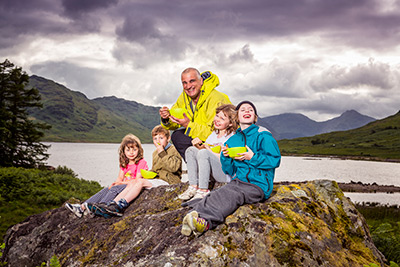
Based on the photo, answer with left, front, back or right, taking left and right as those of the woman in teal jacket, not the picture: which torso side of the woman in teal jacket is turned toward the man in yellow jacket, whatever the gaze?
right

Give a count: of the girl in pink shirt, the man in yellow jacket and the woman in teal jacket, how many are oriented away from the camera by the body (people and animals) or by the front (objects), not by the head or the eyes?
0

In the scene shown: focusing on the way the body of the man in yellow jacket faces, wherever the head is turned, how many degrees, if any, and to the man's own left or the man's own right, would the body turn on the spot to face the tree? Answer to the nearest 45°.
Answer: approximately 90° to the man's own right

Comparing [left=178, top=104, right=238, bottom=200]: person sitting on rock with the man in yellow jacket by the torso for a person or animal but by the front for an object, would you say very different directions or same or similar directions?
same or similar directions

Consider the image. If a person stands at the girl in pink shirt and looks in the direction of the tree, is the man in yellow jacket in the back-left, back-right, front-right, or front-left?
back-right

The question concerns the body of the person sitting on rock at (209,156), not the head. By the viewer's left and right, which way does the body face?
facing the viewer and to the left of the viewer

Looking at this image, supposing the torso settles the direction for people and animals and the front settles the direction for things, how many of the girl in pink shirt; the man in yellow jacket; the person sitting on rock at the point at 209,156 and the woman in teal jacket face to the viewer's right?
0

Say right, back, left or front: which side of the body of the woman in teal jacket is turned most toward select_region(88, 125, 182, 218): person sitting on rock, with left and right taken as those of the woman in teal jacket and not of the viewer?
right

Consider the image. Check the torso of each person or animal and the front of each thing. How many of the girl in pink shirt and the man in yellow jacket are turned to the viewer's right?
0

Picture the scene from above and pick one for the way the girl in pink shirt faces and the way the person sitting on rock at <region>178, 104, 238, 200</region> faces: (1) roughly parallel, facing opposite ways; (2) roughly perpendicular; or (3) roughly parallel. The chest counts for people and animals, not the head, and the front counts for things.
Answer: roughly parallel

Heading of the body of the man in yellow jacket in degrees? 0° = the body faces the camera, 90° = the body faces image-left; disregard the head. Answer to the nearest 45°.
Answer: approximately 45°

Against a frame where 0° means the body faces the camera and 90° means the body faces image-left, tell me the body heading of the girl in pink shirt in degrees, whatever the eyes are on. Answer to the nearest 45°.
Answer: approximately 45°

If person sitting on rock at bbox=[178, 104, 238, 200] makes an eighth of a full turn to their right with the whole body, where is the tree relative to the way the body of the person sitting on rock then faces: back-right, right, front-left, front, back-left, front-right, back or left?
front-right

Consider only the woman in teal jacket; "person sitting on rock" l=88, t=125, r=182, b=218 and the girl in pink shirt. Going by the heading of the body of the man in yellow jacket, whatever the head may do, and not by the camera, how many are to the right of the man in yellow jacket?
2

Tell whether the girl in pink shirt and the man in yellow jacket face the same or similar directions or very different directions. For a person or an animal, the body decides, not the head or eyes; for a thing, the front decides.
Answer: same or similar directions

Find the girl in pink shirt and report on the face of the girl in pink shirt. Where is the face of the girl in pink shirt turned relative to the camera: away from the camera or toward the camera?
toward the camera

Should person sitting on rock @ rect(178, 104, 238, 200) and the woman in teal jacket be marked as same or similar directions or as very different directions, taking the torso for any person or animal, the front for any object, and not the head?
same or similar directions
